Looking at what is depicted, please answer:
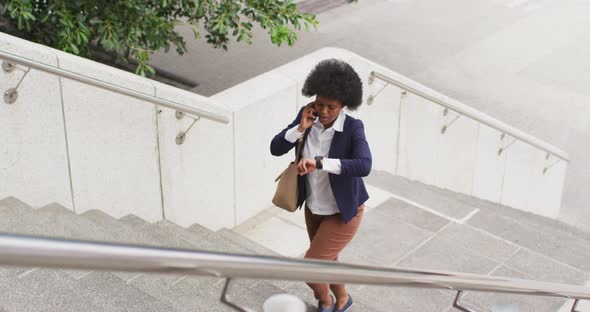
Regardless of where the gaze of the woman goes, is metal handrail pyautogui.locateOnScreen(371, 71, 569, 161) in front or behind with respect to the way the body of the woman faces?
behind

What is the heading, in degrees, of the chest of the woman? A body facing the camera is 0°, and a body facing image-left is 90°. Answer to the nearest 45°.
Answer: approximately 45°

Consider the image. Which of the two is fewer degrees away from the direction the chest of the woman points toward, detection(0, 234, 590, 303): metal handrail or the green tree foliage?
the metal handrail

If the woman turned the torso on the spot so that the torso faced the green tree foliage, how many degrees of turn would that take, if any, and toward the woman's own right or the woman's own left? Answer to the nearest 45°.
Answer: approximately 90° to the woman's own right

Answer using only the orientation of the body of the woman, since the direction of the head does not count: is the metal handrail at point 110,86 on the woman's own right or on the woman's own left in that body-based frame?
on the woman's own right

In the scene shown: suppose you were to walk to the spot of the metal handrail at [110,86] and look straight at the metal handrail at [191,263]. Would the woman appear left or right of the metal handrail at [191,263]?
left
